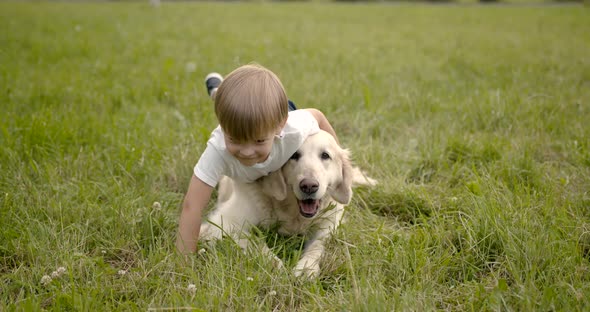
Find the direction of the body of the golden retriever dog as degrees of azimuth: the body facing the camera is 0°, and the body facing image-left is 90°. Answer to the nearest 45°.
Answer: approximately 315°

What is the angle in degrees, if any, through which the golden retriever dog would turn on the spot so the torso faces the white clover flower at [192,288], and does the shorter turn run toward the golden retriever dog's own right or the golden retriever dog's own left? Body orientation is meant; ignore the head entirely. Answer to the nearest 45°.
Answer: approximately 90° to the golden retriever dog's own right

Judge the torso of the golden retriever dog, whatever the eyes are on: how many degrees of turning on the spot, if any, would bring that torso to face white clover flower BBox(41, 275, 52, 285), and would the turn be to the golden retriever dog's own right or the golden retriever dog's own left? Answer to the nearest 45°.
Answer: approximately 90° to the golden retriever dog's own right
